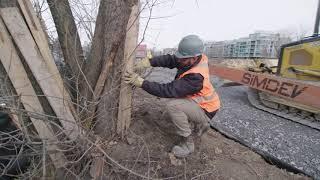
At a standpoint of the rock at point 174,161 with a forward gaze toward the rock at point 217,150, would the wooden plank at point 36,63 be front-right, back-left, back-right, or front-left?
back-left

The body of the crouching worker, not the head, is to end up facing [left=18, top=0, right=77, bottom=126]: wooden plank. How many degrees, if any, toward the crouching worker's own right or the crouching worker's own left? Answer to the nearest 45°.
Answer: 0° — they already face it

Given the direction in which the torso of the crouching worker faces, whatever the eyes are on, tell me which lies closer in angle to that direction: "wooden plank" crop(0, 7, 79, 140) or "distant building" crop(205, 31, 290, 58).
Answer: the wooden plank

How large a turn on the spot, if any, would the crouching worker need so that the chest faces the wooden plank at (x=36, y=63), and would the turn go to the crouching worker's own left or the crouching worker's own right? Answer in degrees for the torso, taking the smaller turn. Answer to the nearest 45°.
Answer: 0° — they already face it

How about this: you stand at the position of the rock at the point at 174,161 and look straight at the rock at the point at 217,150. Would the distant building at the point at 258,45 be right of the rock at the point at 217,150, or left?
left

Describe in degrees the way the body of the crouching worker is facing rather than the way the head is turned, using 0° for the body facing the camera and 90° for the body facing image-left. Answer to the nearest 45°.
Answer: approximately 90°

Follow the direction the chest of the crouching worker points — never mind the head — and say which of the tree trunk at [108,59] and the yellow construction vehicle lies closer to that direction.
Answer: the tree trunk
